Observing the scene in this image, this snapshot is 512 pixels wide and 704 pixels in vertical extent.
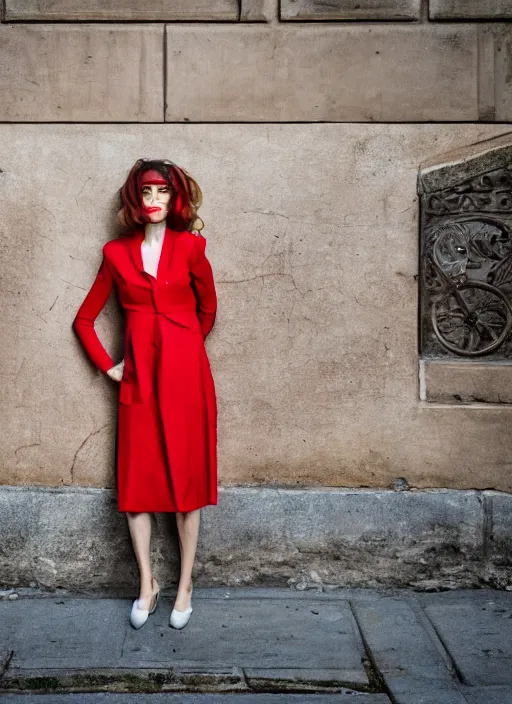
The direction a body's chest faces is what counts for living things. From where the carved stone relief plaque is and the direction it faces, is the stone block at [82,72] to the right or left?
on its right

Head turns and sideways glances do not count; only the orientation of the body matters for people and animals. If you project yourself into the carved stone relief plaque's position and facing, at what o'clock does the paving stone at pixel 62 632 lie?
The paving stone is roughly at 2 o'clock from the carved stone relief plaque.

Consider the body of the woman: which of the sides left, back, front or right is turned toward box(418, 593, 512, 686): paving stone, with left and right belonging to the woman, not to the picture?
left

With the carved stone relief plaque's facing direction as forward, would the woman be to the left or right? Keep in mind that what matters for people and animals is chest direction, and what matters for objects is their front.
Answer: on its right

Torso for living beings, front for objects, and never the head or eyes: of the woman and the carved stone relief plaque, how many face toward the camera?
2

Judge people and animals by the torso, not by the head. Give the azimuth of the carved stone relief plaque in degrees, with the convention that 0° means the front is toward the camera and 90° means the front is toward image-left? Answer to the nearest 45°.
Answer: approximately 0°
